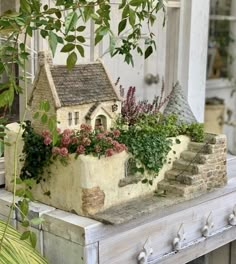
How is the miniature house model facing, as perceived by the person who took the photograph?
facing the viewer and to the right of the viewer
